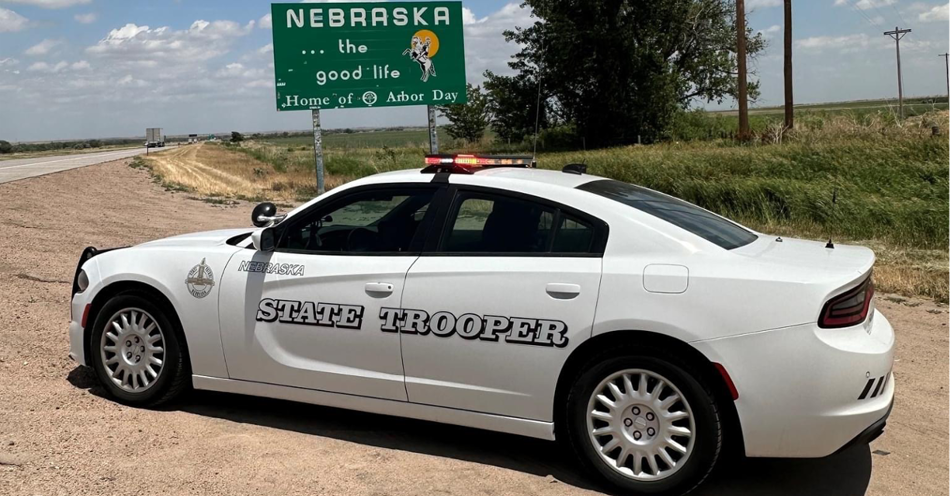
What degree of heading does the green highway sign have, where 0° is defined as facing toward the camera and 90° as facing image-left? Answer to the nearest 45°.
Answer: approximately 0°

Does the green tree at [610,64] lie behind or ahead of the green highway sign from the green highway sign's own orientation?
behind

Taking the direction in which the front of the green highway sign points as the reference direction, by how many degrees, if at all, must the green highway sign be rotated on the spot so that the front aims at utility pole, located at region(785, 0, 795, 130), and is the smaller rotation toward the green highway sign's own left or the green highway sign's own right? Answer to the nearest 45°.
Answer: approximately 135° to the green highway sign's own left

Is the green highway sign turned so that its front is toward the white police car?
yes

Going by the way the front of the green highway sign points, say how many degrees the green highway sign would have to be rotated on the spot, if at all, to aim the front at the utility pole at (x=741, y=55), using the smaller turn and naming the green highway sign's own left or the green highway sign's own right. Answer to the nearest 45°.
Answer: approximately 135° to the green highway sign's own left
